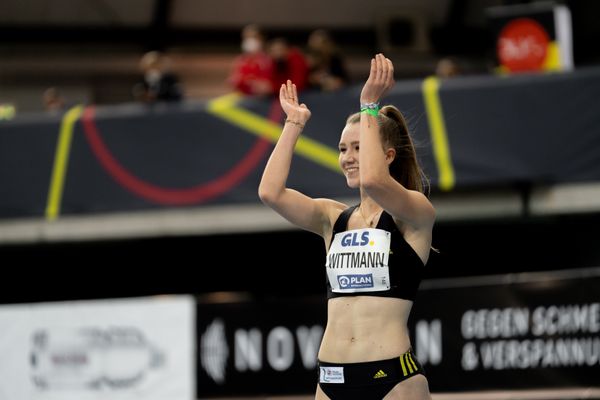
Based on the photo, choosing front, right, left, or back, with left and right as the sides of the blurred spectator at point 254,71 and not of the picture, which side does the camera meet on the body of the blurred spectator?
front

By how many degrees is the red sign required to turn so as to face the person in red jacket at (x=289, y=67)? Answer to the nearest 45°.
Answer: approximately 90° to its right

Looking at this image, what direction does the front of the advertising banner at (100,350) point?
toward the camera

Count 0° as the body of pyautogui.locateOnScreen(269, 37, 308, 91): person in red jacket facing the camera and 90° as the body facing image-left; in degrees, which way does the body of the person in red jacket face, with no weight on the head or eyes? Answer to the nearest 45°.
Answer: approximately 45°

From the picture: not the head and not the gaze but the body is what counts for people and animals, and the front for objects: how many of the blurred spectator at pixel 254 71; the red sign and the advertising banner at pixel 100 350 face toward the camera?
3

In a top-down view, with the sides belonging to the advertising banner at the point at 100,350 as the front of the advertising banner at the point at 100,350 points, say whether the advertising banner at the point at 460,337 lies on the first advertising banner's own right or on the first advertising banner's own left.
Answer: on the first advertising banner's own left
